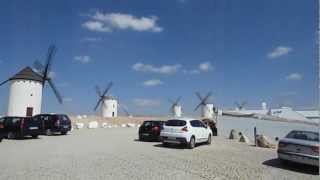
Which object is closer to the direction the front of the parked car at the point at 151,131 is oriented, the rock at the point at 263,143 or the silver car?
the rock

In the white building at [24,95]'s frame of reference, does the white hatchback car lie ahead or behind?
ahead
